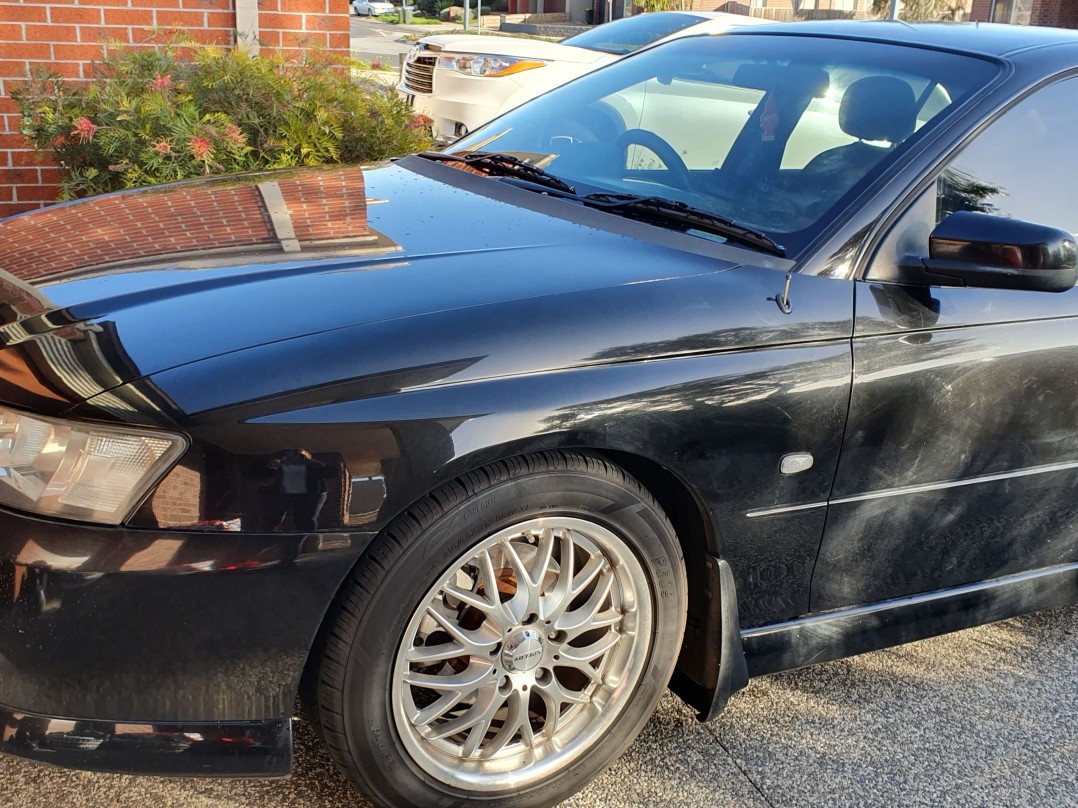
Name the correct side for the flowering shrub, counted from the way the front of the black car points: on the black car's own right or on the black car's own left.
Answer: on the black car's own right

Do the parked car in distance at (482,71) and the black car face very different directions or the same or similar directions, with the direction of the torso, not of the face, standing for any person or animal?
same or similar directions

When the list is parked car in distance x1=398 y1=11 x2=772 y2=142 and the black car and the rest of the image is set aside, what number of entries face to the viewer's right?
0

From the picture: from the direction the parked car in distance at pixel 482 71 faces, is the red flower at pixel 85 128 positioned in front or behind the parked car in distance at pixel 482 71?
in front

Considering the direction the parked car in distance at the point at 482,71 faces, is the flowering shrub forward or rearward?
forward

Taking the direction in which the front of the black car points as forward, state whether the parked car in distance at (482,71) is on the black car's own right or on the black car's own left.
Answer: on the black car's own right

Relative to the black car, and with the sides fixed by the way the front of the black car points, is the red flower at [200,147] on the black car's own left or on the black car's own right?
on the black car's own right

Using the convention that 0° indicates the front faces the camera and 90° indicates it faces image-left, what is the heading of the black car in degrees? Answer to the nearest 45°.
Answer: approximately 45°

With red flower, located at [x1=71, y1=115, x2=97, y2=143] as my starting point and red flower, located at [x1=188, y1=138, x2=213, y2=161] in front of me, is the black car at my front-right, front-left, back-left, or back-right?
front-right

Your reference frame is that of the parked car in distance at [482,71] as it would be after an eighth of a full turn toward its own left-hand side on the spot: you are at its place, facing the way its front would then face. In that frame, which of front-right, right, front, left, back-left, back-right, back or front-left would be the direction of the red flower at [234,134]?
front
